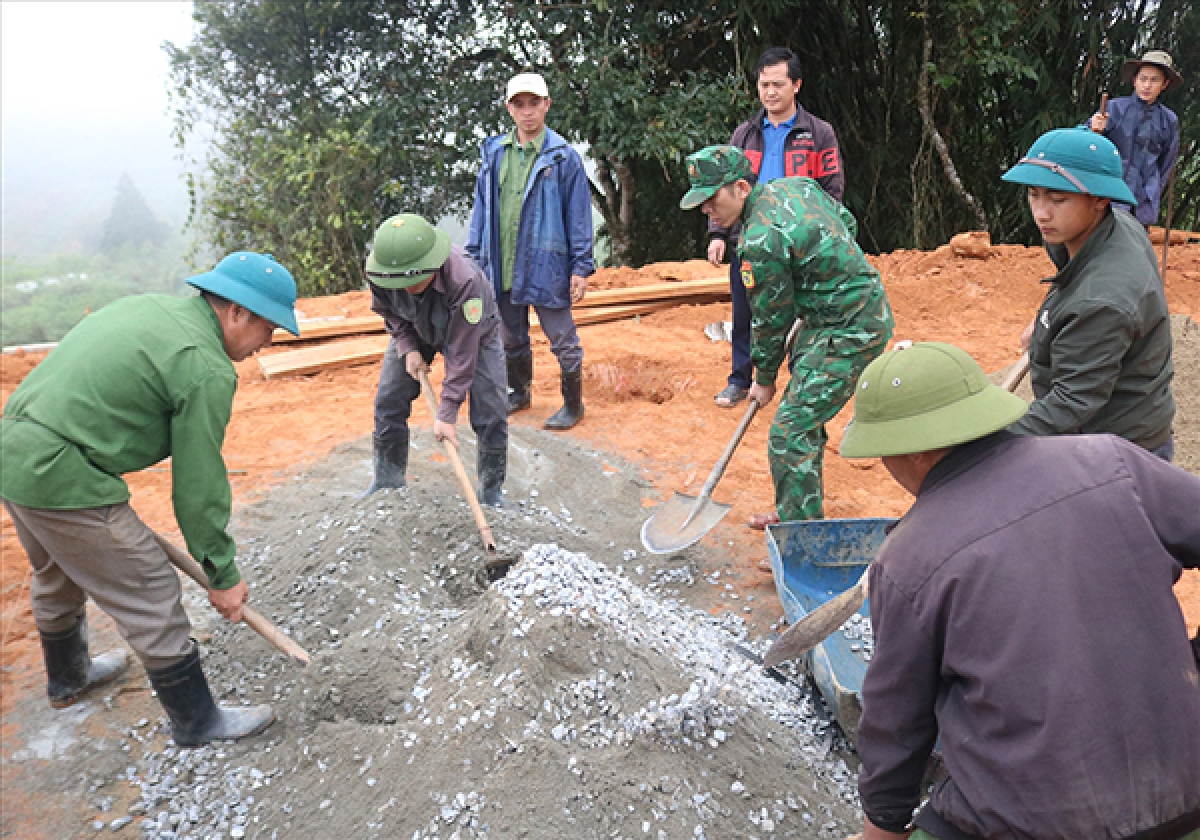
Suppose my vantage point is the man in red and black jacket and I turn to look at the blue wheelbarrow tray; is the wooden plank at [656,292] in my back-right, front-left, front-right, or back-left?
back-right

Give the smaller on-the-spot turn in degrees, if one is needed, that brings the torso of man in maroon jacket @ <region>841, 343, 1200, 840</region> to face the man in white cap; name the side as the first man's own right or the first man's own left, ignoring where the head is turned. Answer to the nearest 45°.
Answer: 0° — they already face them

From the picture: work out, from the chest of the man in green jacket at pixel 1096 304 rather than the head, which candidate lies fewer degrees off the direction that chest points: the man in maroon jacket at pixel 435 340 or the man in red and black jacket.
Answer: the man in maroon jacket

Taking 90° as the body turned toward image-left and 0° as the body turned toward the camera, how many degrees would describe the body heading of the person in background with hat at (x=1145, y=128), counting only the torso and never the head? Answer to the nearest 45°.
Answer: approximately 0°

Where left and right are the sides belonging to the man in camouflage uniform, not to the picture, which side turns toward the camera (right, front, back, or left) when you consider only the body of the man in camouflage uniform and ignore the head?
left

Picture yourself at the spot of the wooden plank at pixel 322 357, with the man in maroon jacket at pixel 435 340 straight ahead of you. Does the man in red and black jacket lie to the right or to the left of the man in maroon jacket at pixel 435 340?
left

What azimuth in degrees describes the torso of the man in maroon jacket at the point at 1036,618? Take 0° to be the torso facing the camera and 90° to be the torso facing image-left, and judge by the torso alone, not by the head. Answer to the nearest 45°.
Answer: approximately 135°
